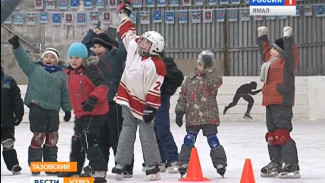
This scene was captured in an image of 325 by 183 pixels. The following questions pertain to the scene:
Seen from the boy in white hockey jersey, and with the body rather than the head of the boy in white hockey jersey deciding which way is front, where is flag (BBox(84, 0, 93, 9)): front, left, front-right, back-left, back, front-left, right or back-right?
back-right

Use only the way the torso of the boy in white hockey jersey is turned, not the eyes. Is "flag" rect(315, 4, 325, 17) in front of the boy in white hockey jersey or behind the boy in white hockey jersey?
behind

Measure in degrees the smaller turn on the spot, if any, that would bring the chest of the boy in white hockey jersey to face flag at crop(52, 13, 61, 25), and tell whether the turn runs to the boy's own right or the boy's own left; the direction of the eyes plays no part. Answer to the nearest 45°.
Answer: approximately 135° to the boy's own right

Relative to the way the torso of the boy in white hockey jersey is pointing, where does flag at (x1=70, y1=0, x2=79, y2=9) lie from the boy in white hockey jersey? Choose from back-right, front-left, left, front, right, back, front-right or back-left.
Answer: back-right

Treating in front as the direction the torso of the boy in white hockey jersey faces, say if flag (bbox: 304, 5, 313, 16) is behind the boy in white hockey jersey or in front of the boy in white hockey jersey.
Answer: behind

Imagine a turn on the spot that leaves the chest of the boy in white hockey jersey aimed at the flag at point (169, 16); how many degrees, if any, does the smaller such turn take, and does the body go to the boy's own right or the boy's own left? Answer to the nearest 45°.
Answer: approximately 135° to the boy's own right

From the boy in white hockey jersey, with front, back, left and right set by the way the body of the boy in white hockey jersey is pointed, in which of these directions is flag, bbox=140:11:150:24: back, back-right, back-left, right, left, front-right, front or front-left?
back-right

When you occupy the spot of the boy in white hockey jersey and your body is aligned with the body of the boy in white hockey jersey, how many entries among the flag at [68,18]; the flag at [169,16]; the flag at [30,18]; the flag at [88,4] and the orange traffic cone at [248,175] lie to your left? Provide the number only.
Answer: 1

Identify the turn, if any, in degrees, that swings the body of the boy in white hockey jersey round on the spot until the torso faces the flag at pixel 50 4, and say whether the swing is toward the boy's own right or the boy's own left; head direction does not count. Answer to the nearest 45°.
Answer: approximately 135° to the boy's own right

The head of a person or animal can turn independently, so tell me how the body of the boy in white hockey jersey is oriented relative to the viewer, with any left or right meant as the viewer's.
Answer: facing the viewer and to the left of the viewer

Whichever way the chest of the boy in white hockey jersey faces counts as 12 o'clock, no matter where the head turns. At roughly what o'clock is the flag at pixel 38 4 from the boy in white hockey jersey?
The flag is roughly at 4 o'clock from the boy in white hockey jersey.

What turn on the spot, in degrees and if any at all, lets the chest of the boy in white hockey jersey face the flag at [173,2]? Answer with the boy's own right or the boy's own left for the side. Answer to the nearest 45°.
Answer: approximately 135° to the boy's own right
